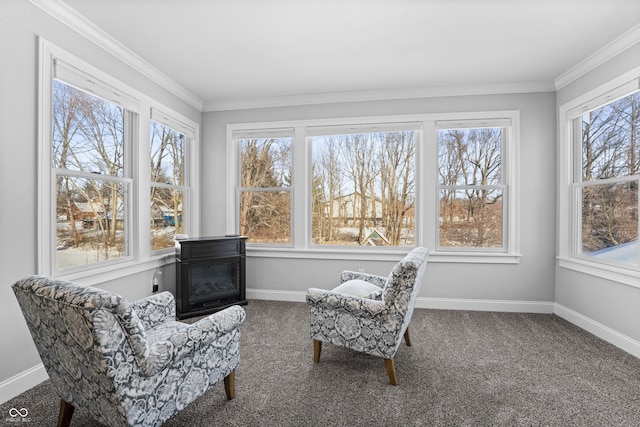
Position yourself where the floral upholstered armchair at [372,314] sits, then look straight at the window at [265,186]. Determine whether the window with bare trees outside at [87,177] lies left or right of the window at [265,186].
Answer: left

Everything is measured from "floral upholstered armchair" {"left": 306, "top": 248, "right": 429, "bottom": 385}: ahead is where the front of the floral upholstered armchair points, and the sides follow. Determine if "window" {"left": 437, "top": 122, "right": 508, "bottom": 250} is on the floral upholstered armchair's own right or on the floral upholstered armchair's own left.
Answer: on the floral upholstered armchair's own right

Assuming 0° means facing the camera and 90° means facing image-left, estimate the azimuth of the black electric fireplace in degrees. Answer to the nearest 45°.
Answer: approximately 315°

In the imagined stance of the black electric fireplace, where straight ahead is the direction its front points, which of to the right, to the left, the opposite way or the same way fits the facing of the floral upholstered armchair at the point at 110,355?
to the left

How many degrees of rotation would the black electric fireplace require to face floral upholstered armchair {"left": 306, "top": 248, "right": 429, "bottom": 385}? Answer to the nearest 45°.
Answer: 0° — it already faces it

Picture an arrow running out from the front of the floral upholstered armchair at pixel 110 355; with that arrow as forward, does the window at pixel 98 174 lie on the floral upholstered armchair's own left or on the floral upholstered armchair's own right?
on the floral upholstered armchair's own left

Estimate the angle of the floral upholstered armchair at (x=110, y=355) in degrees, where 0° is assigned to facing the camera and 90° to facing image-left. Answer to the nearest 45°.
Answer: approximately 225°

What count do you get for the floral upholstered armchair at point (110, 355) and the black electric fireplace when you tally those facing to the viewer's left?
0

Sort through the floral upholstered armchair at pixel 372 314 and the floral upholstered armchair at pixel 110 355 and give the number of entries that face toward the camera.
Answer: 0

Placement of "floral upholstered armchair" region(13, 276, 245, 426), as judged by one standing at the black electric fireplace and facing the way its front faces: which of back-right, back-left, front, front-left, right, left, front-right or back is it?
front-right
